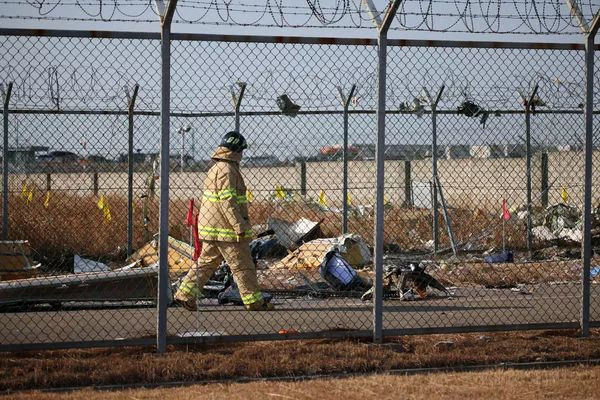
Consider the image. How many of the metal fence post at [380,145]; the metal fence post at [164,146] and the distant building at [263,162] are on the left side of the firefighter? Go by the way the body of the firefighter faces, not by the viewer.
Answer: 1

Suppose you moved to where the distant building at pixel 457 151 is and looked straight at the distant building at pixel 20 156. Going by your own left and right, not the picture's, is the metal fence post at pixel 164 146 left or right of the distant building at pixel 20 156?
left

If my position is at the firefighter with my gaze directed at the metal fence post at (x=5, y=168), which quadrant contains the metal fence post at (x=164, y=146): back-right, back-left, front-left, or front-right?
back-left
